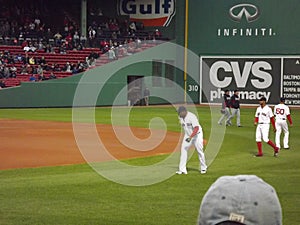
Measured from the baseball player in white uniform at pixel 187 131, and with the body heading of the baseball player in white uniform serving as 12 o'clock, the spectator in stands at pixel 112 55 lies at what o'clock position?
The spectator in stands is roughly at 4 o'clock from the baseball player in white uniform.

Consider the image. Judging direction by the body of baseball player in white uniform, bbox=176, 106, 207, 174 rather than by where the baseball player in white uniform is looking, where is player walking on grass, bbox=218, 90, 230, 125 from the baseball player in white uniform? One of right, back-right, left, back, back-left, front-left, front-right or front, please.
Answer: back-right

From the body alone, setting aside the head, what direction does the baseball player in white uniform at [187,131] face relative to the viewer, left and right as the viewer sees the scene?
facing the viewer and to the left of the viewer

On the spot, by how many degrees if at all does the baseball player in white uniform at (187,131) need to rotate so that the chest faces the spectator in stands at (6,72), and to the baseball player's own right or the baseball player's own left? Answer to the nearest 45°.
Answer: approximately 90° to the baseball player's own right

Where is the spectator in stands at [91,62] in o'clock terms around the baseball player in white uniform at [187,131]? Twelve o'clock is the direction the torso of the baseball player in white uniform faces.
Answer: The spectator in stands is roughly at 4 o'clock from the baseball player in white uniform.

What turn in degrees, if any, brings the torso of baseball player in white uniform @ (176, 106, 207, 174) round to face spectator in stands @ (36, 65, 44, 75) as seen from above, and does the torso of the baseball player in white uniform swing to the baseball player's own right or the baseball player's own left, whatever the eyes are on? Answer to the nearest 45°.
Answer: approximately 135° to the baseball player's own right

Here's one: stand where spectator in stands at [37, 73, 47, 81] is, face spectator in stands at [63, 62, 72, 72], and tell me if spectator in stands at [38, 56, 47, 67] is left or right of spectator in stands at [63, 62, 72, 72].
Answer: left

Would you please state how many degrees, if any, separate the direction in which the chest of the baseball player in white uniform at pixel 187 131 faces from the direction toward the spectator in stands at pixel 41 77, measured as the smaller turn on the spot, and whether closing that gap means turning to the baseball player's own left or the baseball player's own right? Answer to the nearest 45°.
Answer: approximately 135° to the baseball player's own right

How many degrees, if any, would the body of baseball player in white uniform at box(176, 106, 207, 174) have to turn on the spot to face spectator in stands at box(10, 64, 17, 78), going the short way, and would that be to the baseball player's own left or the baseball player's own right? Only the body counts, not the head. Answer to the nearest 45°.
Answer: approximately 90° to the baseball player's own right

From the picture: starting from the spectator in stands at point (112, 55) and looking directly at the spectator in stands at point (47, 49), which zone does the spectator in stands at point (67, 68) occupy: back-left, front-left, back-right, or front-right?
front-left

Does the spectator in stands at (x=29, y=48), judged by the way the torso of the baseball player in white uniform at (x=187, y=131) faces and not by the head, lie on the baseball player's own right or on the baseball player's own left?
on the baseball player's own right

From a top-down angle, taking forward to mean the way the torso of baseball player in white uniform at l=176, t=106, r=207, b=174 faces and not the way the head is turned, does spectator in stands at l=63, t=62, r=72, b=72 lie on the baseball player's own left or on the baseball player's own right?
on the baseball player's own right
